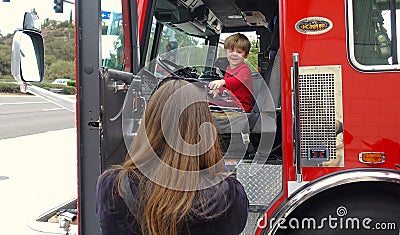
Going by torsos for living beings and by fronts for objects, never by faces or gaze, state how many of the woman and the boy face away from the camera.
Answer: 1

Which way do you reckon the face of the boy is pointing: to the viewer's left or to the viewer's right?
to the viewer's left

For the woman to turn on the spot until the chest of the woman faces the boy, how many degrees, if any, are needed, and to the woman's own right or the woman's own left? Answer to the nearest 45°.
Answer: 0° — they already face them

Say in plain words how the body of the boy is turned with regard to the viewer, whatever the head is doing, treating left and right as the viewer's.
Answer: facing the viewer and to the left of the viewer

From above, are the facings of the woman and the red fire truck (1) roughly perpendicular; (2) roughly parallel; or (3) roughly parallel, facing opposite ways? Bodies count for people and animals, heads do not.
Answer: roughly perpendicular

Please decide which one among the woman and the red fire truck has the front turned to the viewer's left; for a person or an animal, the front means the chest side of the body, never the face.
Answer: the red fire truck

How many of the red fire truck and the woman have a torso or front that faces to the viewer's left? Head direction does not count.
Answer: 1

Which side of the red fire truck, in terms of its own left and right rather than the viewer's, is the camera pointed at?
left

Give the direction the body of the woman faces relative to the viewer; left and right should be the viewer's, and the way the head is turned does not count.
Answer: facing away from the viewer

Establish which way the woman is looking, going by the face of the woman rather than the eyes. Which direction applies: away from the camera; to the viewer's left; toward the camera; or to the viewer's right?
away from the camera

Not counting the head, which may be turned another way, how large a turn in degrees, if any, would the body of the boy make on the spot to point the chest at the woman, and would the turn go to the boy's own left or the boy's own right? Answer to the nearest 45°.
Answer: approximately 45° to the boy's own left

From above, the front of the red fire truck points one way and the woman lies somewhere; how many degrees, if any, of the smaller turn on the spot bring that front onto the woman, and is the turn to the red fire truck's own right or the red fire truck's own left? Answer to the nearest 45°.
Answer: approximately 45° to the red fire truck's own left
